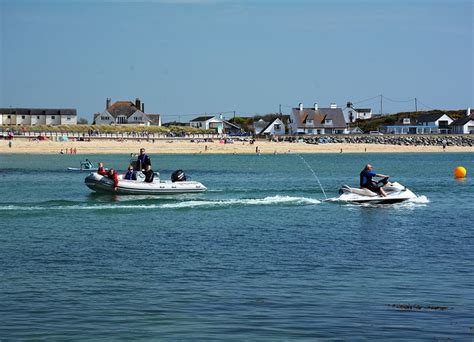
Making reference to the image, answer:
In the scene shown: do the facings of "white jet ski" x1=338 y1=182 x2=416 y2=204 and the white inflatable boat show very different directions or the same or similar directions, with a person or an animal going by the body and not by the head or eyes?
very different directions

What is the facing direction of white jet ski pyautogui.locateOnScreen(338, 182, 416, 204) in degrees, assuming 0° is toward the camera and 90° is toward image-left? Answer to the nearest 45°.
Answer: approximately 270°

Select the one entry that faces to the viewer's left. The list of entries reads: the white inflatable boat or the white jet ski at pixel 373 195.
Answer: the white inflatable boat

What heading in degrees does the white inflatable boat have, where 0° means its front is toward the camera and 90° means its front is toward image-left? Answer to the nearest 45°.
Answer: approximately 90°

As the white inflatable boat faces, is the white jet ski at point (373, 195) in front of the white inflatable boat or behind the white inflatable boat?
behind

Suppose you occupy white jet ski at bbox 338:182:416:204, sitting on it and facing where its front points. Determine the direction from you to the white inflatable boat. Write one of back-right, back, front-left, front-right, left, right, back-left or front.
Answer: back

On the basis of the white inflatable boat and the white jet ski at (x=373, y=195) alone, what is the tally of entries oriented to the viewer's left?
1

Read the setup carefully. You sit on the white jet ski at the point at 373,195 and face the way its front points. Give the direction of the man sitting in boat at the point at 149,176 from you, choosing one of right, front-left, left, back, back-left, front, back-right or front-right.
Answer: back

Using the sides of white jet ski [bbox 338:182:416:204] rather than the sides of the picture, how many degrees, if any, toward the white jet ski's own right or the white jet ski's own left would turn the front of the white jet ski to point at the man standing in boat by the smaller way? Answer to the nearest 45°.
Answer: approximately 180°
